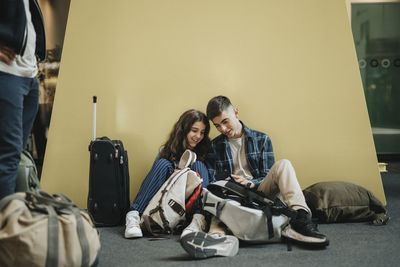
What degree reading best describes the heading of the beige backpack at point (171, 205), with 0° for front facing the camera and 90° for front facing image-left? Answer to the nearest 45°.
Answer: approximately 45°

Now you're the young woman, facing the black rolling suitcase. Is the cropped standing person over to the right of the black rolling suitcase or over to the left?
left

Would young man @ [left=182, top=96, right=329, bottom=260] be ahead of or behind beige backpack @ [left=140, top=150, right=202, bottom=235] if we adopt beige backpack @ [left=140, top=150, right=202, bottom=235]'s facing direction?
behind

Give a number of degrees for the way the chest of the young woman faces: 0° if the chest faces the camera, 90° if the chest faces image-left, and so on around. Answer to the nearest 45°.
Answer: approximately 0°

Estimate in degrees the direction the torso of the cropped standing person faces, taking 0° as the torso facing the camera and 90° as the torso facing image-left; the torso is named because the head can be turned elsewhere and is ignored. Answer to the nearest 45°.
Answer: approximately 315°
